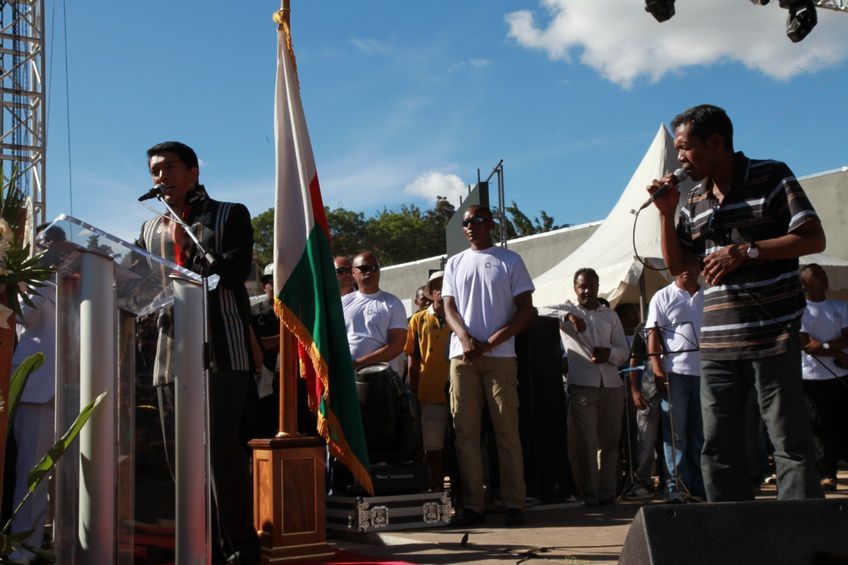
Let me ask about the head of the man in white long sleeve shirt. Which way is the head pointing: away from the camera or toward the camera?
toward the camera

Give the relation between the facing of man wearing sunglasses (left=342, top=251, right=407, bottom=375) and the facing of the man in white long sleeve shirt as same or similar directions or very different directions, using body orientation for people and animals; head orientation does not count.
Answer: same or similar directions

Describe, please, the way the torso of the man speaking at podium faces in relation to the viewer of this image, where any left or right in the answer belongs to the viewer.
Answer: facing the viewer and to the left of the viewer

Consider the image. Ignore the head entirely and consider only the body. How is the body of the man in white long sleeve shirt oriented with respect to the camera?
toward the camera

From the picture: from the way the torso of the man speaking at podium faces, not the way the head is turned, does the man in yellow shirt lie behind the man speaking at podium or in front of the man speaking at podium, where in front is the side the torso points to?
behind

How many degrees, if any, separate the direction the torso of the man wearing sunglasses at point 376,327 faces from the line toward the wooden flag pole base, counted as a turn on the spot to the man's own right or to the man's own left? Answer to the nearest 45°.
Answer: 0° — they already face it

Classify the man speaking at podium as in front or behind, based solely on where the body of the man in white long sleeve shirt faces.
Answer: in front

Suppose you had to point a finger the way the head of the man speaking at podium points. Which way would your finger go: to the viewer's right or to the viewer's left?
to the viewer's left

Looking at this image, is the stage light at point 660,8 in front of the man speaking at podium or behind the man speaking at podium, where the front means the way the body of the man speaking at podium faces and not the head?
behind

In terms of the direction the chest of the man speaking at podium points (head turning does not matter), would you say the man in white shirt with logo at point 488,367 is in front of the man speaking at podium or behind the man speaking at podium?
behind

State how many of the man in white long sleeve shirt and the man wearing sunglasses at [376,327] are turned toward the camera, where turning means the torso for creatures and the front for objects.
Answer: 2

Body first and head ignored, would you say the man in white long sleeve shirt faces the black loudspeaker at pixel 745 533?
yes

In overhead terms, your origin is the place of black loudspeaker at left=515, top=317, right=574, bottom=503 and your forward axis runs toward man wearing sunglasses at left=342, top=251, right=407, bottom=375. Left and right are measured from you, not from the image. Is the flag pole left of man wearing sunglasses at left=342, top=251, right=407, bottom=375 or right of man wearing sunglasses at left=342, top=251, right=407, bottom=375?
left
